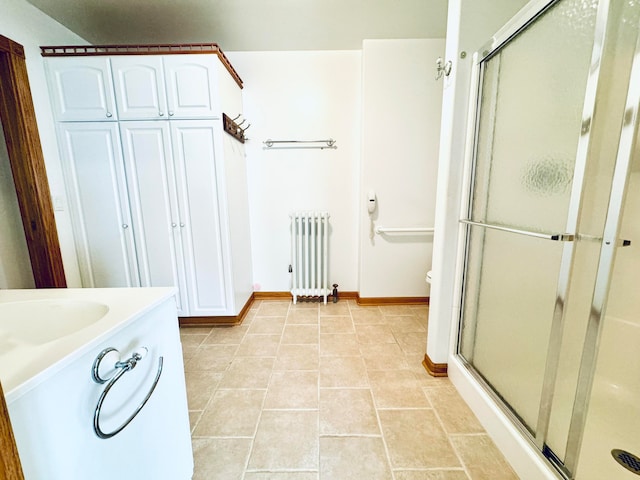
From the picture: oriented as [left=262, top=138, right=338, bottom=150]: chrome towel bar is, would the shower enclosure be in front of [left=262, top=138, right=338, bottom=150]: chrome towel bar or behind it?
in front

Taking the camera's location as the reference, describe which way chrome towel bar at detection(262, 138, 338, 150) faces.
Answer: facing the viewer

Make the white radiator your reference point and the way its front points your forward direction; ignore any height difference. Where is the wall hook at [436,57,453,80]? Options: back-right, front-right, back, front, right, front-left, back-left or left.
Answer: front-left

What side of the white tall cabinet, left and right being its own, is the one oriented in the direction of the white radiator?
left

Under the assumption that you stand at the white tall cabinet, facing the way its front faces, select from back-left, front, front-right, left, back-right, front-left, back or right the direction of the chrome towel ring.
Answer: front

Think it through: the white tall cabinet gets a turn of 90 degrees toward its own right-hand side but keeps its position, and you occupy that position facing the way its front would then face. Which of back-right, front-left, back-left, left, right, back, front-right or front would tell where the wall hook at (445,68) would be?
back-left

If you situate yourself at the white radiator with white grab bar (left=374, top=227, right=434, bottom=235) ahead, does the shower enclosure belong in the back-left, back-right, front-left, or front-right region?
front-right

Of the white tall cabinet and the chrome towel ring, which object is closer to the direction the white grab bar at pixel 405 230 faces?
the chrome towel ring

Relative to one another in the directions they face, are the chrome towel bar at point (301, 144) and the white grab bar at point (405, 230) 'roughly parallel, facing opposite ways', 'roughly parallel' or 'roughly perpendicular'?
roughly parallel

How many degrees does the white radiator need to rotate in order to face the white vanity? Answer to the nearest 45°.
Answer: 0° — it already faces it

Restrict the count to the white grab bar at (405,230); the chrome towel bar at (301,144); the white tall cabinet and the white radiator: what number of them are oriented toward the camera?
4

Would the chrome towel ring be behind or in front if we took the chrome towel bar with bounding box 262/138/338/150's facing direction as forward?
in front

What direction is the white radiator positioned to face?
toward the camera

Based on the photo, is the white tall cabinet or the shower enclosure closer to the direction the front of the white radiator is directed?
the shower enclosure

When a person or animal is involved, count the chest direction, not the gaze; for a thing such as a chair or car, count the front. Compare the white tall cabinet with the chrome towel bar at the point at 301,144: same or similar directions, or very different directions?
same or similar directions
